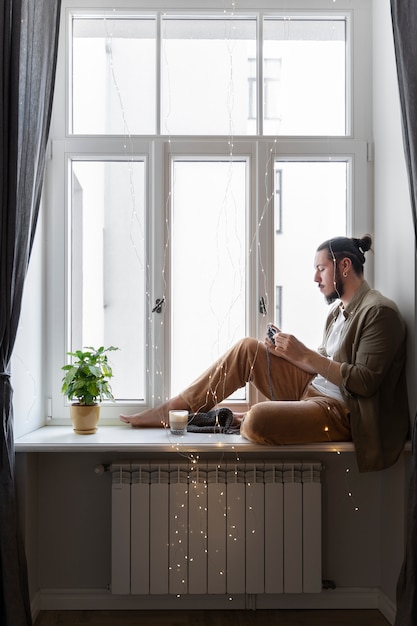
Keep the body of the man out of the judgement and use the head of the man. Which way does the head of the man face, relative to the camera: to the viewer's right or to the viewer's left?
to the viewer's left

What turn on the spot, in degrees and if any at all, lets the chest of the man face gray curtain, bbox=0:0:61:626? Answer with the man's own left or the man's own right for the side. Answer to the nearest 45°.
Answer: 0° — they already face it

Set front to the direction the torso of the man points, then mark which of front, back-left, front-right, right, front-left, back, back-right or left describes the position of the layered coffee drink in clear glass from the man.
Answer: front

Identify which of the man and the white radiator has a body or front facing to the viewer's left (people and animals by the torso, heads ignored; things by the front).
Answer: the man

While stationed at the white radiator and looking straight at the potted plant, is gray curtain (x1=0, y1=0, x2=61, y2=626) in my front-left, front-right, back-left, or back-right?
front-left

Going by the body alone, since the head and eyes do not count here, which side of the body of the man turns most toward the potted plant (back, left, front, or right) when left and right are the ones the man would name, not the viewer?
front

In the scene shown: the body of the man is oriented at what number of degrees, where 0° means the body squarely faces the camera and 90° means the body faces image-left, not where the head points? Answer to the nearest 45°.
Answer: approximately 90°

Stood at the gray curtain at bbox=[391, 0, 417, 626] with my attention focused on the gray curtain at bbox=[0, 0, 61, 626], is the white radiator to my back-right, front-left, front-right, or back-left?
front-right

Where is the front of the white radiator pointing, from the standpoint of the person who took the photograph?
facing the viewer

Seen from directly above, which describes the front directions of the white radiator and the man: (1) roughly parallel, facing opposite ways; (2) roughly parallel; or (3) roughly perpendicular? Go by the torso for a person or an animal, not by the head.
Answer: roughly perpendicular
